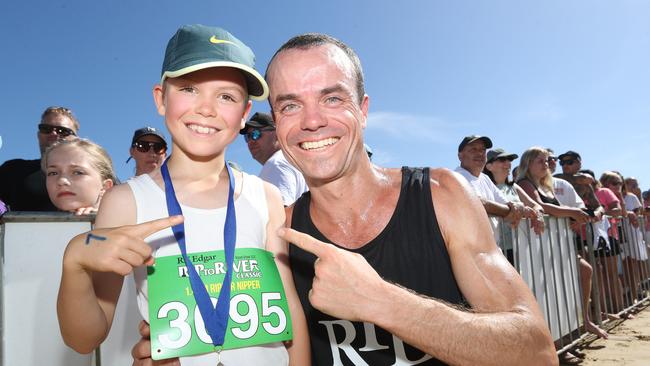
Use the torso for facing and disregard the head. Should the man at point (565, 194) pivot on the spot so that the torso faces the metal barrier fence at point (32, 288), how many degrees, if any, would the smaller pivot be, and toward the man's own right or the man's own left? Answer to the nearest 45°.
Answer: approximately 45° to the man's own left

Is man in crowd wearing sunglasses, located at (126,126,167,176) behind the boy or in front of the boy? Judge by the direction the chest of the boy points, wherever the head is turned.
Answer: behind

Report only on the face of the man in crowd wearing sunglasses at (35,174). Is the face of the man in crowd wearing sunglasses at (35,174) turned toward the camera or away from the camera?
toward the camera

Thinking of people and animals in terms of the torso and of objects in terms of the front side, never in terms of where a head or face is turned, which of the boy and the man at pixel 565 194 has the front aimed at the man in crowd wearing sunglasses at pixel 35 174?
the man

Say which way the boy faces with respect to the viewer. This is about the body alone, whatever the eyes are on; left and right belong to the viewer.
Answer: facing the viewer

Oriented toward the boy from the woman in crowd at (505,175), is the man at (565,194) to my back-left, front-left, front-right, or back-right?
back-left

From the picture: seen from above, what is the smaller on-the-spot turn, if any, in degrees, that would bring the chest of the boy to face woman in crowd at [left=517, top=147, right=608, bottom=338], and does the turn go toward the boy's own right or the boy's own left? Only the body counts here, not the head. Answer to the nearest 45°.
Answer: approximately 135° to the boy's own left

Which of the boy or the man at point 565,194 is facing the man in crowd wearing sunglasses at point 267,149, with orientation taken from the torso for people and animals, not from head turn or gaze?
the man

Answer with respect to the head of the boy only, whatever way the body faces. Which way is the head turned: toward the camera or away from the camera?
toward the camera

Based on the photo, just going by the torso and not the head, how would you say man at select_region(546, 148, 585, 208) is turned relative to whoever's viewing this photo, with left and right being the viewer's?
facing the viewer and to the left of the viewer

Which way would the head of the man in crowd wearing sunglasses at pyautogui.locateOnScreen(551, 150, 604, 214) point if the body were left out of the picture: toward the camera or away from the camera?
toward the camera

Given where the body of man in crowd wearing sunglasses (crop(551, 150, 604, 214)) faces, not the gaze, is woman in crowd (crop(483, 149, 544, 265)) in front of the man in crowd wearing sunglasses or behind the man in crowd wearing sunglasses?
in front

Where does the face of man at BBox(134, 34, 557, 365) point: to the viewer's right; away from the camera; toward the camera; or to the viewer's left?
toward the camera
